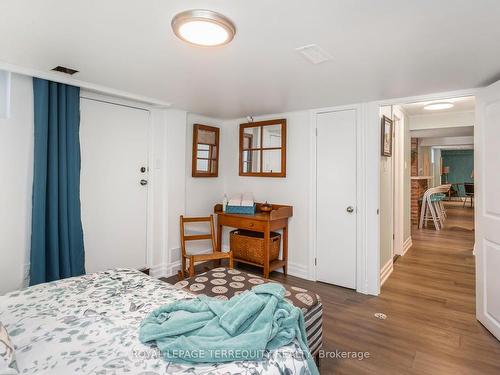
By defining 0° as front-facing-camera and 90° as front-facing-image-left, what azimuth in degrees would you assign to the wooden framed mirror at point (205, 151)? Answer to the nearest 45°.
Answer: approximately 315°

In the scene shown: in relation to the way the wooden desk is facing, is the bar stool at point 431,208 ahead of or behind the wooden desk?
behind

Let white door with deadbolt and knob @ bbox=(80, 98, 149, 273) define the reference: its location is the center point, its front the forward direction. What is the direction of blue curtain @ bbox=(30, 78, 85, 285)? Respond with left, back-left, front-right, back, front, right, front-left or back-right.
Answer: right

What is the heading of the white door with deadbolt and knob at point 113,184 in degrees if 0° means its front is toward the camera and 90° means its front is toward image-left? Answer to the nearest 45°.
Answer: approximately 315°

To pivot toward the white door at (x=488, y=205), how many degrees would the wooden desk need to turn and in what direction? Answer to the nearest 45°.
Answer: approximately 90° to its left

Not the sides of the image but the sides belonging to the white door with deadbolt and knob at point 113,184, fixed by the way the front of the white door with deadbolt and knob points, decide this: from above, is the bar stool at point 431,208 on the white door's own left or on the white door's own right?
on the white door's own left

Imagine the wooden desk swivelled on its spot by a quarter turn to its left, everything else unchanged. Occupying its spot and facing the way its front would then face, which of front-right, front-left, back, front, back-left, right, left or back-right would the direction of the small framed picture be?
front-left
